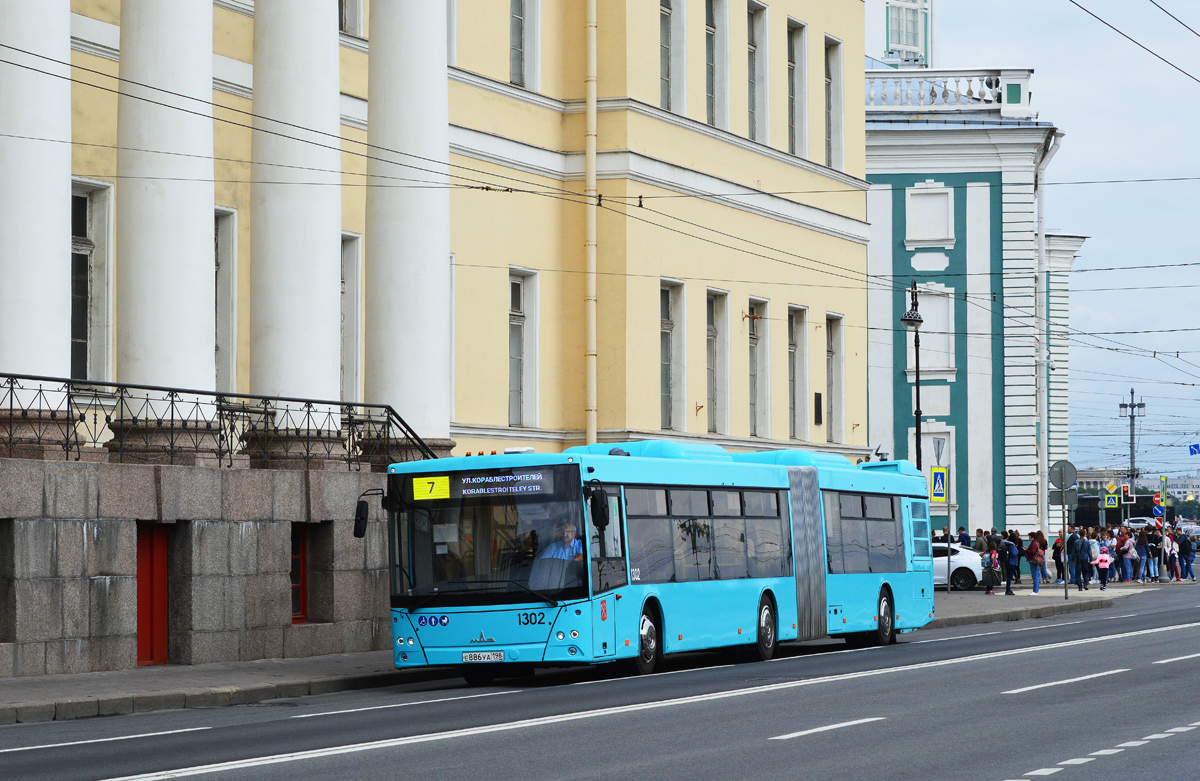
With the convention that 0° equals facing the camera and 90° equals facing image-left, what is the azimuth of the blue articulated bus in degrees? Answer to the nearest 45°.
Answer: approximately 45°

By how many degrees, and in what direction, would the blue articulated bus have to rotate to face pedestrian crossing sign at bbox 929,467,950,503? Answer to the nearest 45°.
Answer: approximately 135° to its right
